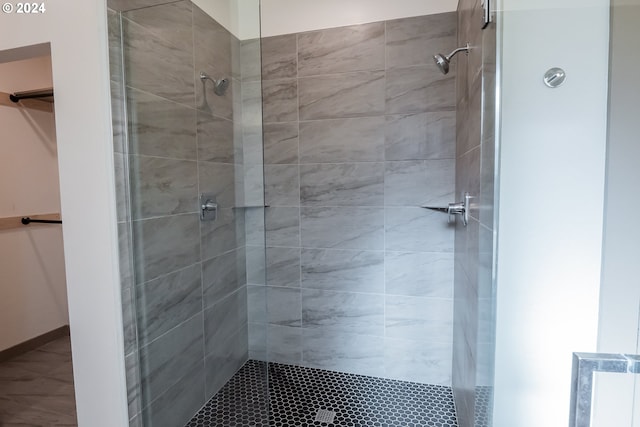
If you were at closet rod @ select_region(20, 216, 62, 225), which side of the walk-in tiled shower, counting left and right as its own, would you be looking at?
right

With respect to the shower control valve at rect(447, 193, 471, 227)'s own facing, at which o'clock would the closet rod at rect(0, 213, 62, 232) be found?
The closet rod is roughly at 12 o'clock from the shower control valve.

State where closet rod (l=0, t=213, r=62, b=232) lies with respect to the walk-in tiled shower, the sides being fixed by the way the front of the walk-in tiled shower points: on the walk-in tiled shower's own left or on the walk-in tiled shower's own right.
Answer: on the walk-in tiled shower's own right

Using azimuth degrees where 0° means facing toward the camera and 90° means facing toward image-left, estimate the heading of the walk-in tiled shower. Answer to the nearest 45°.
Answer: approximately 0°

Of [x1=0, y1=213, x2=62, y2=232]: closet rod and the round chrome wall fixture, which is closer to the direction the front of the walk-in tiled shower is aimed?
the round chrome wall fixture

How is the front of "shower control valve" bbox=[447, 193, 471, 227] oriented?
to the viewer's left

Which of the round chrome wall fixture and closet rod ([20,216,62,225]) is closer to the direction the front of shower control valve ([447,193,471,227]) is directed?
the closet rod

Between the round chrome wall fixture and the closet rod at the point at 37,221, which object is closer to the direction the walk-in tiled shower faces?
the round chrome wall fixture

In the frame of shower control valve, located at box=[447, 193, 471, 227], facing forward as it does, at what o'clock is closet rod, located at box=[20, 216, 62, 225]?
The closet rod is roughly at 12 o'clock from the shower control valve.

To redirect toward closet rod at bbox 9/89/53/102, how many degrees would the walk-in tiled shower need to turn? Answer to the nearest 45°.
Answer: approximately 90° to its right
